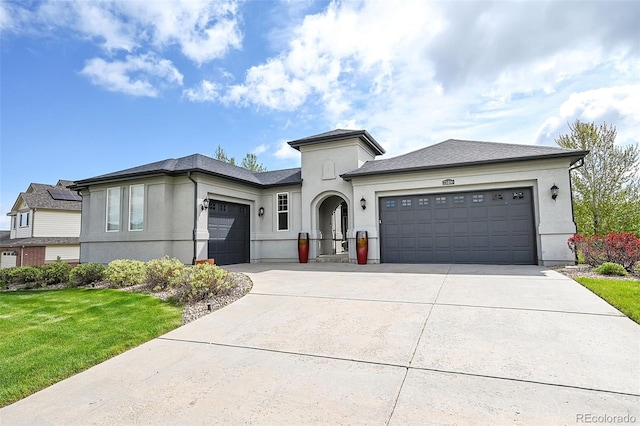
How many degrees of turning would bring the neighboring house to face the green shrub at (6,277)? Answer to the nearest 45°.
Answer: approximately 45° to its left

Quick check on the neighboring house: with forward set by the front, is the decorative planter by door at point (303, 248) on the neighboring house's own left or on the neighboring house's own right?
on the neighboring house's own left

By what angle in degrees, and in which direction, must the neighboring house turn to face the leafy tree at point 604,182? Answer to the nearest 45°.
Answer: approximately 90° to its left

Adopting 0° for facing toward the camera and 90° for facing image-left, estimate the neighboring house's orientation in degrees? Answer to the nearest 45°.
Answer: approximately 45°

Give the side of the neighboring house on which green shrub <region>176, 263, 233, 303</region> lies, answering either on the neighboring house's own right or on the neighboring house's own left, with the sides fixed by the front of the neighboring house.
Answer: on the neighboring house's own left

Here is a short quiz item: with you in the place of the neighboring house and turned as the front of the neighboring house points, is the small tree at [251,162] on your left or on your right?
on your left

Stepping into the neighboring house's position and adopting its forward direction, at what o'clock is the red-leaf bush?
The red-leaf bush is roughly at 10 o'clock from the neighboring house.

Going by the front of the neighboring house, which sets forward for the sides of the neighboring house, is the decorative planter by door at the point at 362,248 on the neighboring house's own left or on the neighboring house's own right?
on the neighboring house's own left
